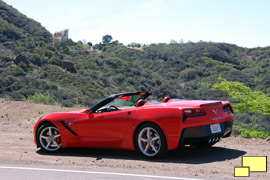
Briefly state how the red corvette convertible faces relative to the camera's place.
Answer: facing away from the viewer and to the left of the viewer

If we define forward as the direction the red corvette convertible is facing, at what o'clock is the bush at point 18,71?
The bush is roughly at 1 o'clock from the red corvette convertible.
